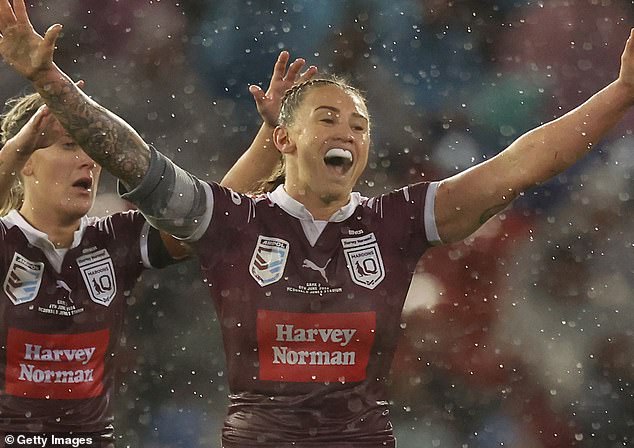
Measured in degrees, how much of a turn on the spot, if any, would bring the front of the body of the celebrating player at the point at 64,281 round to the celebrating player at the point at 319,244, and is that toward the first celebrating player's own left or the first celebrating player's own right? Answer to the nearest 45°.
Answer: approximately 45° to the first celebrating player's own left

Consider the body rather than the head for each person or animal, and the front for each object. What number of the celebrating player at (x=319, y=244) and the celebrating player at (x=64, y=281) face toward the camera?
2

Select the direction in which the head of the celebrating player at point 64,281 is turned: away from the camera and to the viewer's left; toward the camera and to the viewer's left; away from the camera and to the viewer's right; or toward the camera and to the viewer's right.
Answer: toward the camera and to the viewer's right

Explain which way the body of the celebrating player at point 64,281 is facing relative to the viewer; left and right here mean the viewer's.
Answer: facing the viewer

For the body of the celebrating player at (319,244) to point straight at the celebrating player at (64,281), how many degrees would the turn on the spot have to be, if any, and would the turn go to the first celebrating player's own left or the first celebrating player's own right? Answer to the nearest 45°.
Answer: approximately 135° to the first celebrating player's own right

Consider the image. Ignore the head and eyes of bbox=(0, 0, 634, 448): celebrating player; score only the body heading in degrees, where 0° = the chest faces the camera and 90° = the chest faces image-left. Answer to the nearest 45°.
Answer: approximately 0°
